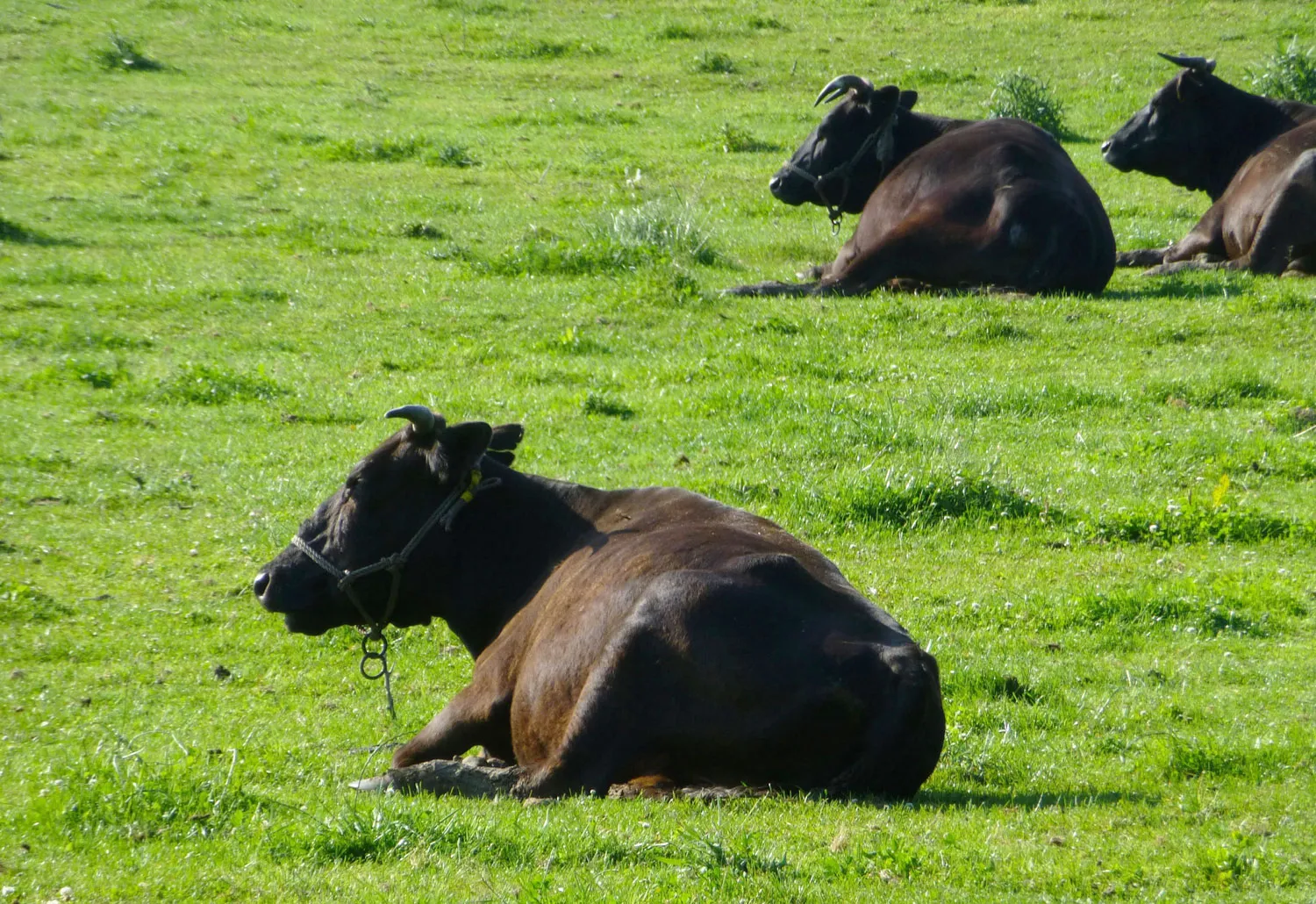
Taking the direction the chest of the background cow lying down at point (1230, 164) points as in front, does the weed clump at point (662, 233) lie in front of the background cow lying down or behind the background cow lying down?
in front

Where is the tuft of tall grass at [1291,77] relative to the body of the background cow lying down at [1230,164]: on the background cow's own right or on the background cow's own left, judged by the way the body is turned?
on the background cow's own right

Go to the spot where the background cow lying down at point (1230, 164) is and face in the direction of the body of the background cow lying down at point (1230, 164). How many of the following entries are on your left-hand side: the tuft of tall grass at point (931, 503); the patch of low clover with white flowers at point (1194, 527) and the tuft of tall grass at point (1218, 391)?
3

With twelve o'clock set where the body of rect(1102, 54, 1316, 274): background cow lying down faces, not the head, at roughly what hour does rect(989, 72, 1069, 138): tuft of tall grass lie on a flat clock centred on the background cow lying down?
The tuft of tall grass is roughly at 2 o'clock from the background cow lying down.

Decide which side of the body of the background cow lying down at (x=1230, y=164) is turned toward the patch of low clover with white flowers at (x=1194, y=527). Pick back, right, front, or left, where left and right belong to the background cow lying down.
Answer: left

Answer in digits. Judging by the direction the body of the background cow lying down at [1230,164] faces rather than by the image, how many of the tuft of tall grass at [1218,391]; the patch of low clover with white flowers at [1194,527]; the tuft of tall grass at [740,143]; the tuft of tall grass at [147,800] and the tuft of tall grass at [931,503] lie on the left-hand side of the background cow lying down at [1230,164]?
4

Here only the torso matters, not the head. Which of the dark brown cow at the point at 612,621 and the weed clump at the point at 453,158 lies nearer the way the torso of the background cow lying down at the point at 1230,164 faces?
the weed clump

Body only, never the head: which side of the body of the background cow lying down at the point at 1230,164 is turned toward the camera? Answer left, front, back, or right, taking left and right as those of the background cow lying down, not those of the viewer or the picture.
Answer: left

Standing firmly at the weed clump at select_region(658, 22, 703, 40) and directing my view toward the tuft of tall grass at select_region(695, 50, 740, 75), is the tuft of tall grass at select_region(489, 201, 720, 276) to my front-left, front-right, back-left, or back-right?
front-right

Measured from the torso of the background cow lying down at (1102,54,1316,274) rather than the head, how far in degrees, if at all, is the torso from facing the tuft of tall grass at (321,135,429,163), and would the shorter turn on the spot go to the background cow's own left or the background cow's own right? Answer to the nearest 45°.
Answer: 0° — it already faces it

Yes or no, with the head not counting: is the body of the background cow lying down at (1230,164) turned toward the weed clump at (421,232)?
yes

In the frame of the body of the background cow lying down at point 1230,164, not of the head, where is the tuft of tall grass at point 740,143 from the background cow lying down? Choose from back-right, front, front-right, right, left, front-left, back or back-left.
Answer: front-right

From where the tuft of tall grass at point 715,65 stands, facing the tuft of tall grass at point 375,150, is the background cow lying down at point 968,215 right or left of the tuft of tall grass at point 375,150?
left

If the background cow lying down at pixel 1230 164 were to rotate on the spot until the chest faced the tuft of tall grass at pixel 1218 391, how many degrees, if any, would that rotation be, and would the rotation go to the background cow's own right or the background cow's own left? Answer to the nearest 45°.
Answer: approximately 90° to the background cow's own left

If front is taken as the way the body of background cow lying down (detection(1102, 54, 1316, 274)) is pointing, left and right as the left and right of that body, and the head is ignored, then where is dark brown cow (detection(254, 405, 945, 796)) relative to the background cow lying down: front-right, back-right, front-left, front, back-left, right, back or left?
left

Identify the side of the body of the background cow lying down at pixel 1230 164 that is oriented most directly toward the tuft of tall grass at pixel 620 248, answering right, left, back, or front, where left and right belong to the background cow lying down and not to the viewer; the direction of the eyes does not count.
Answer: front

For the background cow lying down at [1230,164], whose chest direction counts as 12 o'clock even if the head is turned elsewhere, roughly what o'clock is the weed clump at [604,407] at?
The weed clump is roughly at 10 o'clock from the background cow lying down.
